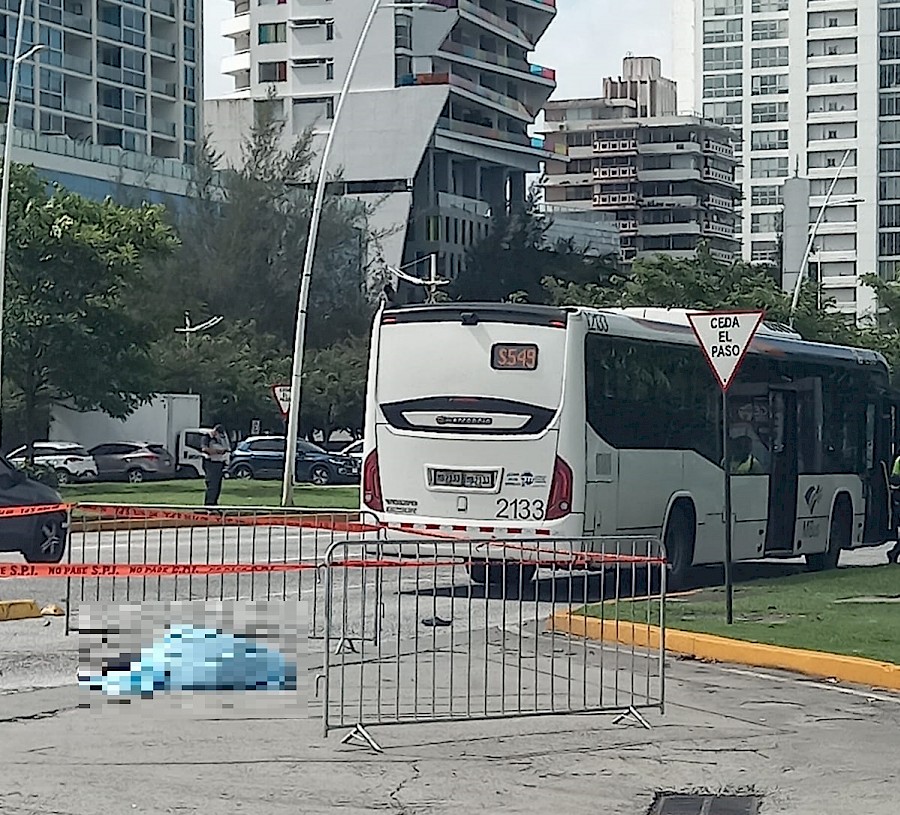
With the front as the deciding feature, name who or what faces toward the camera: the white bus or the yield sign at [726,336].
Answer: the yield sign

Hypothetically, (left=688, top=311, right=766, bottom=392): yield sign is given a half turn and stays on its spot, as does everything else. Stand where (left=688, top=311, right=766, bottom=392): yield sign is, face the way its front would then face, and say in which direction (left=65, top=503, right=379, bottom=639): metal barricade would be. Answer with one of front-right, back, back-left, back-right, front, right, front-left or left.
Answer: left

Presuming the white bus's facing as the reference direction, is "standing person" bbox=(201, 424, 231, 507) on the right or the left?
on its left

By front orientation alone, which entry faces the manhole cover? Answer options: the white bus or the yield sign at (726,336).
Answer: the yield sign

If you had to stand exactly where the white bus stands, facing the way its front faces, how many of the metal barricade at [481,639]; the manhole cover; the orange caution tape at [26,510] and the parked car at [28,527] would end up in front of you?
0

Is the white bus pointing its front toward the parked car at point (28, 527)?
no

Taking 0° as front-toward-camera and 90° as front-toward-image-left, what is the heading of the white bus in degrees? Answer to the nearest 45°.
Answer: approximately 225°

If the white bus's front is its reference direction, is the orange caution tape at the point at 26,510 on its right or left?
on its left

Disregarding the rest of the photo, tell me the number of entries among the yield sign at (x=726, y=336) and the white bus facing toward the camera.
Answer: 1

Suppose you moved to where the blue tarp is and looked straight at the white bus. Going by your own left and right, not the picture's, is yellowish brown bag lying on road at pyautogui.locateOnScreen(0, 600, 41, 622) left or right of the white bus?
left

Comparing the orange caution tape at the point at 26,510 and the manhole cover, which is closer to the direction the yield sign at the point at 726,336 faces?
the manhole cover

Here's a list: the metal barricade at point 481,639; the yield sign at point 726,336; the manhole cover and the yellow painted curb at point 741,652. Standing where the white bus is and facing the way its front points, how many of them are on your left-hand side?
0

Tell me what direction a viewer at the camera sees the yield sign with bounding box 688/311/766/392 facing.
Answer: facing the viewer

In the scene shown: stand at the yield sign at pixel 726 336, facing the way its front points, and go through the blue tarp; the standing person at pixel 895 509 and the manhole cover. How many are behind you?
1

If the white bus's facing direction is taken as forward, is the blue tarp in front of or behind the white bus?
behind

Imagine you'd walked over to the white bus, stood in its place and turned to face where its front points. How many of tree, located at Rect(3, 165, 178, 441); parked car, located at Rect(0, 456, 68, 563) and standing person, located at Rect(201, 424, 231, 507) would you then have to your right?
0
